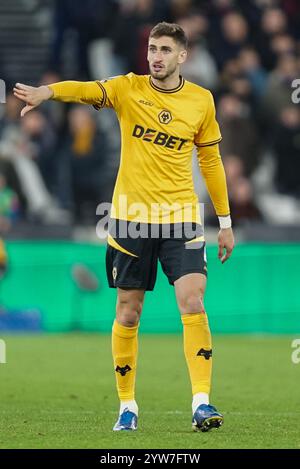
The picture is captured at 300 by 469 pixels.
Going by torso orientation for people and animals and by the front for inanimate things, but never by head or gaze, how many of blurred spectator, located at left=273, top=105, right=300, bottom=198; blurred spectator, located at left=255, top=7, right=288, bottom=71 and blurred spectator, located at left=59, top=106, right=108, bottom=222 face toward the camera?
3

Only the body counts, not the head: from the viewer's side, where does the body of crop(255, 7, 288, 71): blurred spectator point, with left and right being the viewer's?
facing the viewer

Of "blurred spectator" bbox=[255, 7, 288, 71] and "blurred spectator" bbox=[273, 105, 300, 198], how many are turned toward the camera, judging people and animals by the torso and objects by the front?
2

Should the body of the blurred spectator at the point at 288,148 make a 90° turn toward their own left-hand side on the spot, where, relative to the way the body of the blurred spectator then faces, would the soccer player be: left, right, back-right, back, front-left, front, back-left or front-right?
right

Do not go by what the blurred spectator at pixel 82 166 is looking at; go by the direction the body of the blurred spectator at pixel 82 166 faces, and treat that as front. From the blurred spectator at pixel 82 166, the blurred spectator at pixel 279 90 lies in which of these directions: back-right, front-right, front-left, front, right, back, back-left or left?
left

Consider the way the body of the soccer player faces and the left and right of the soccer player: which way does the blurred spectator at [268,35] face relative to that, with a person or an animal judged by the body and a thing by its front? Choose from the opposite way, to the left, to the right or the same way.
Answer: the same way

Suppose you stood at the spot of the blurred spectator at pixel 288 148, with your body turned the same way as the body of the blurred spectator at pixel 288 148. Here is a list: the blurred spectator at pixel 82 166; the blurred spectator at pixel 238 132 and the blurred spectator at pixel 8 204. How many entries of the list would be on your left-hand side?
0

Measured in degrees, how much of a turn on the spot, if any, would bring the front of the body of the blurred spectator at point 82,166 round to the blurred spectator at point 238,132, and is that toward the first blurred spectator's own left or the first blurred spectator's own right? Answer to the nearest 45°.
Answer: approximately 90° to the first blurred spectator's own left

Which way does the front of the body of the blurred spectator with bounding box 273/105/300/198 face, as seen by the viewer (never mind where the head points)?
toward the camera

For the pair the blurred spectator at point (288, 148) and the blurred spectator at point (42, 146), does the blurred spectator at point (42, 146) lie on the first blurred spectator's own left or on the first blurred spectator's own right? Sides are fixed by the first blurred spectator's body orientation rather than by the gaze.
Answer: on the first blurred spectator's own right

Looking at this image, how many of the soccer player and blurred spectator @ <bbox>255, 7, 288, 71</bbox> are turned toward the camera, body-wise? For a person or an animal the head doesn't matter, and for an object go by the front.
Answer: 2

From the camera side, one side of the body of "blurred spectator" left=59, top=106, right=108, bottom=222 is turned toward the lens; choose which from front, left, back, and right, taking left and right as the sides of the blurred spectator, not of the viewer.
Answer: front
